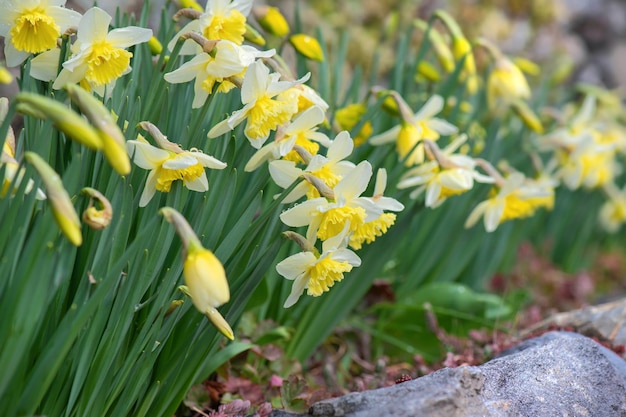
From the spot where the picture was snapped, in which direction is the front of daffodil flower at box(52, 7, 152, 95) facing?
facing the viewer and to the right of the viewer

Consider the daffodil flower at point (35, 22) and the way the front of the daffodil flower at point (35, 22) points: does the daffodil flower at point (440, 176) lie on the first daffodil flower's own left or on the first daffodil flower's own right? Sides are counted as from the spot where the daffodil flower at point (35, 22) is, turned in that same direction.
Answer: on the first daffodil flower's own left

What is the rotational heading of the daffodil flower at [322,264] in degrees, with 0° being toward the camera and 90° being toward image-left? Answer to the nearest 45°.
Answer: approximately 315°
